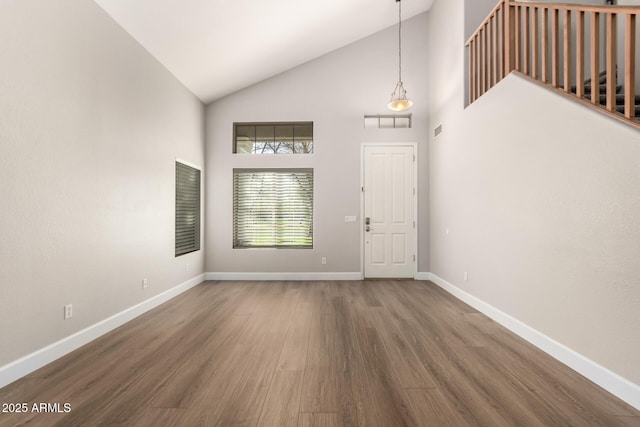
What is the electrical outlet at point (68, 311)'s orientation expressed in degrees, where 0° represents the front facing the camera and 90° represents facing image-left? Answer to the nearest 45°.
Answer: approximately 315°

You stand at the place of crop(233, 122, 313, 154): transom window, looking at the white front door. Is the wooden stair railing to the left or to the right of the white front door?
right

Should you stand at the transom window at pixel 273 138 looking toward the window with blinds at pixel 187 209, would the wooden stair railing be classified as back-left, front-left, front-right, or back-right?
back-left

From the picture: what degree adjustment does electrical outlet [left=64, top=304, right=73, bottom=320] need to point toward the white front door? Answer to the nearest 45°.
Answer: approximately 45° to its left

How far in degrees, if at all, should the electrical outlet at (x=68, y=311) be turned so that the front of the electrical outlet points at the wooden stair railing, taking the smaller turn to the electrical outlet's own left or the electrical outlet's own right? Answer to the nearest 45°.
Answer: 0° — it already faces it

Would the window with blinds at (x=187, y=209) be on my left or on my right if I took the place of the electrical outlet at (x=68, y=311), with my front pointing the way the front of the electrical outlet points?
on my left

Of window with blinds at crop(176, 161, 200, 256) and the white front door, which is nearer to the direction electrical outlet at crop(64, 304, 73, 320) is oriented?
the white front door

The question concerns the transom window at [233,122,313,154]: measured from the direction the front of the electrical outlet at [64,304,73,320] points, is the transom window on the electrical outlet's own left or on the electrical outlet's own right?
on the electrical outlet's own left

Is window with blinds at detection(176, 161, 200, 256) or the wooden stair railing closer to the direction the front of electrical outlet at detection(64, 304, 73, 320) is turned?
the wooden stair railing

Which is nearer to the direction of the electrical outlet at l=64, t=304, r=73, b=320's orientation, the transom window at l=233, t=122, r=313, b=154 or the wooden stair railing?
the wooden stair railing

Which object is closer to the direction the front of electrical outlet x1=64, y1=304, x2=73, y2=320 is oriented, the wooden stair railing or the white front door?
the wooden stair railing
